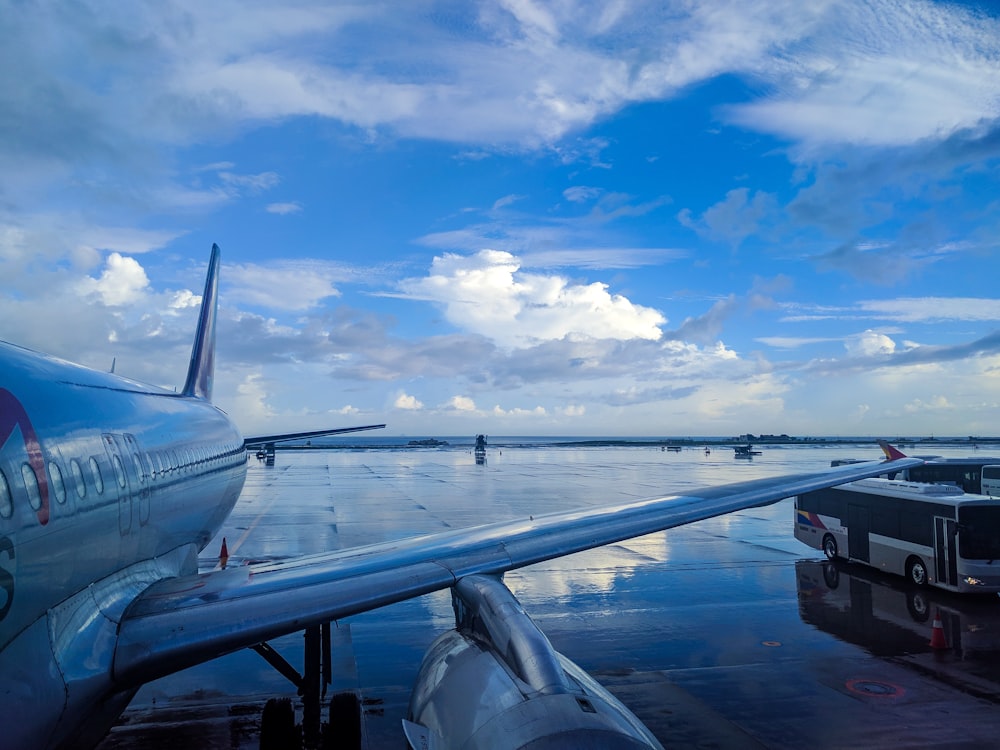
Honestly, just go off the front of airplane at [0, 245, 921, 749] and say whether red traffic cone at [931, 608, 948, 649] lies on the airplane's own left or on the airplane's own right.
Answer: on the airplane's own left

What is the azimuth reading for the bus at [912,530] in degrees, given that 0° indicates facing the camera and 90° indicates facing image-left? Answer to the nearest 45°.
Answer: approximately 315°

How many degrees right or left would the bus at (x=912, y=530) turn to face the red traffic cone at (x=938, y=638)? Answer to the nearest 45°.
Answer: approximately 45° to its right

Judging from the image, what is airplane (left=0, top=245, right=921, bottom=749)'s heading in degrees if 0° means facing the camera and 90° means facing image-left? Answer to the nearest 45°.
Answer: approximately 0°

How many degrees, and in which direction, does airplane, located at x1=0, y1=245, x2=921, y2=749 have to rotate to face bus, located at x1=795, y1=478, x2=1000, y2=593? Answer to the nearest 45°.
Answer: approximately 135° to its left
